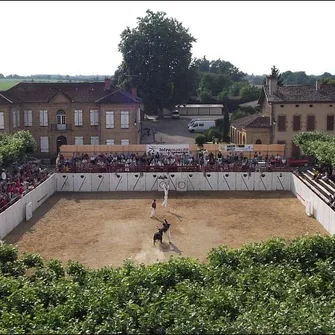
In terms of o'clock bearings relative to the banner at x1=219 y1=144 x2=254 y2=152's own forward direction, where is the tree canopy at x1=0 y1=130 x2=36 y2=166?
The tree canopy is roughly at 2 o'clock from the banner.

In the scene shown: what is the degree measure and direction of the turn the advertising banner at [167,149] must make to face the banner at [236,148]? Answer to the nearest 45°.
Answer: approximately 90° to its left

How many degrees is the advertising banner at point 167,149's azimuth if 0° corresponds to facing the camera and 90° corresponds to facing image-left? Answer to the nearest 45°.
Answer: approximately 0°

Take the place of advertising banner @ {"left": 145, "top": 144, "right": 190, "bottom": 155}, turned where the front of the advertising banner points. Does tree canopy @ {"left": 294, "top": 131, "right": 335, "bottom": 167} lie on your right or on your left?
on your left

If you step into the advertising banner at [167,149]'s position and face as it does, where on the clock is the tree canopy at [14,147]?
The tree canopy is roughly at 2 o'clock from the advertising banner.

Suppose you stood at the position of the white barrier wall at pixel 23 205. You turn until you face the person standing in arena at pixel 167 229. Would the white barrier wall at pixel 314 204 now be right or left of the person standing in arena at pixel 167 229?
left

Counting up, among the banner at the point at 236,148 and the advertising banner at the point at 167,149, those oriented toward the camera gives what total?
2
